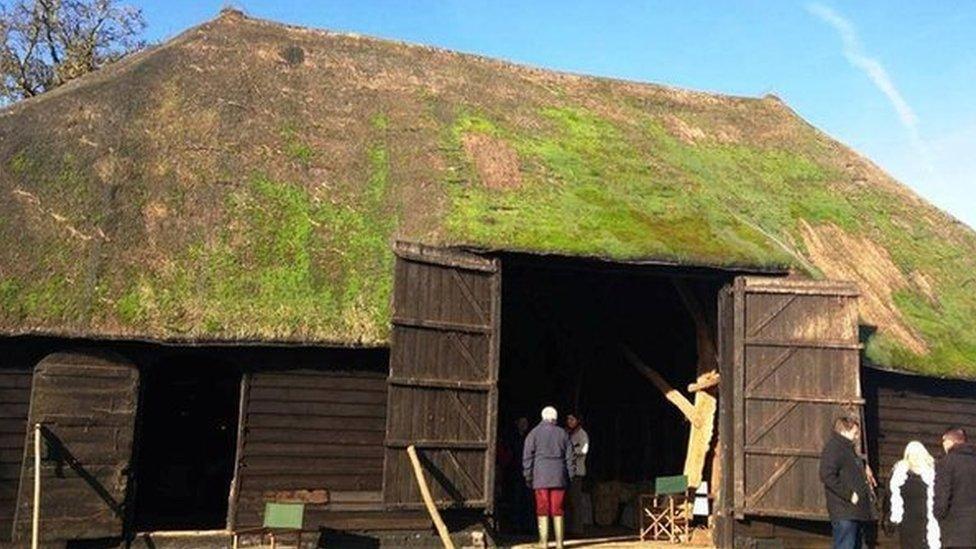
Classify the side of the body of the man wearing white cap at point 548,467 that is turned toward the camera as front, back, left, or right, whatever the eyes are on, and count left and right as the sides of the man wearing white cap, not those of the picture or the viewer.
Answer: back

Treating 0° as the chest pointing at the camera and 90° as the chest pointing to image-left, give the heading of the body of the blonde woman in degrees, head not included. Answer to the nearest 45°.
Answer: approximately 180°

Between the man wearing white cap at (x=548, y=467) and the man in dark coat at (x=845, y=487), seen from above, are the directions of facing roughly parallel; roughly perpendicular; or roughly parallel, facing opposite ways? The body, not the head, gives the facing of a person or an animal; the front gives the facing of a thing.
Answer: roughly perpendicular

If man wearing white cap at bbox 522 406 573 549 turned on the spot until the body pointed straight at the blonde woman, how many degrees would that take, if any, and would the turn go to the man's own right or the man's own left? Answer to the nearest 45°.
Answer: approximately 135° to the man's own right

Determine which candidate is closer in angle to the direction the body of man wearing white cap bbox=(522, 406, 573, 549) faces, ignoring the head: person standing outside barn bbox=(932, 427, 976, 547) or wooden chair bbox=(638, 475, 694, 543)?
the wooden chair

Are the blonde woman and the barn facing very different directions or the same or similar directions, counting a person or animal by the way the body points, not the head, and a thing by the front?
very different directions

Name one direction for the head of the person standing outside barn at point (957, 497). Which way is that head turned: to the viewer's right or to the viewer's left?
to the viewer's left

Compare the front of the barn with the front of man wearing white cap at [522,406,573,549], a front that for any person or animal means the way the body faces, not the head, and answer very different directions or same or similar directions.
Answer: very different directions

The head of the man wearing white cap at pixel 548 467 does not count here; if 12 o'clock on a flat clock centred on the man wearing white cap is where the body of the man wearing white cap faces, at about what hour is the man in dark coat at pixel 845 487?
The man in dark coat is roughly at 4 o'clock from the man wearing white cap.

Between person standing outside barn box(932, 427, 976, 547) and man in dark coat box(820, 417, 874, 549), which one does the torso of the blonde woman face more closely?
the man in dark coat
